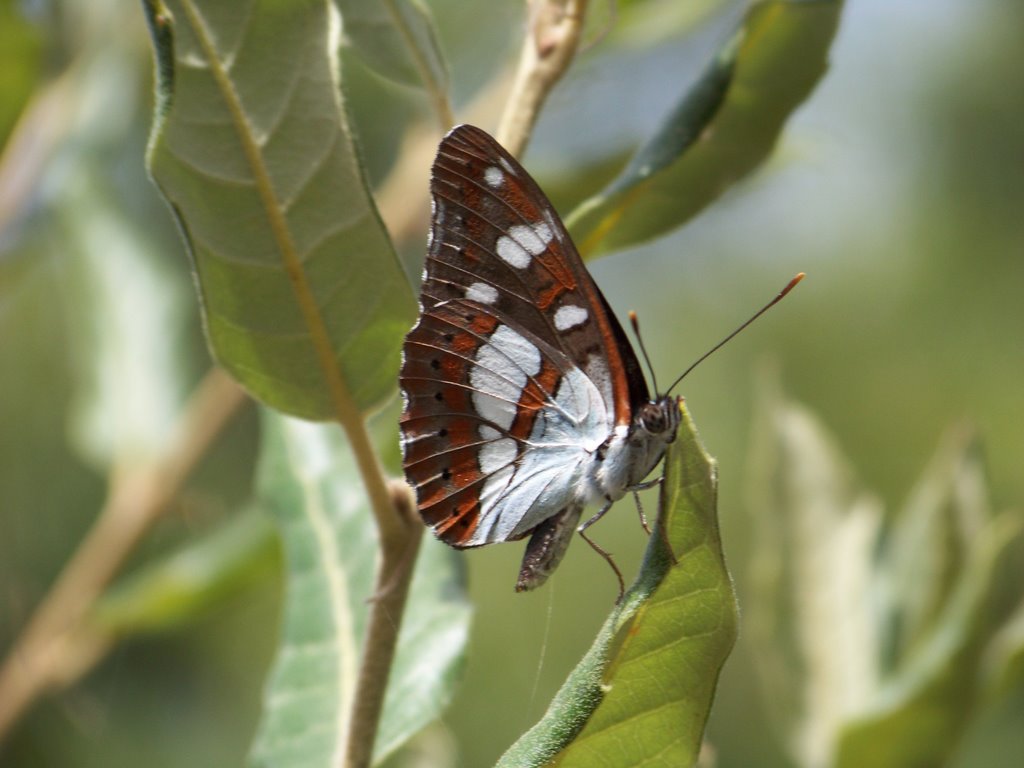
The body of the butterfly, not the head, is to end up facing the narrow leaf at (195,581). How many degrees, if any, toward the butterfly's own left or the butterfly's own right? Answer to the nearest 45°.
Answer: approximately 135° to the butterfly's own left

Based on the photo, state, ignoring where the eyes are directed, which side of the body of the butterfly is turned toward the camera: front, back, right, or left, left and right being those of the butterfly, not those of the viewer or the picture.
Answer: right

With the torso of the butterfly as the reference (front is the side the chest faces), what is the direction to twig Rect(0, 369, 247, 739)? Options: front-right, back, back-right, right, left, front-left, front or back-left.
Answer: back-left

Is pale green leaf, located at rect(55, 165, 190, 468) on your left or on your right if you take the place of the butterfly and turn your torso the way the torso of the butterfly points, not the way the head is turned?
on your left
